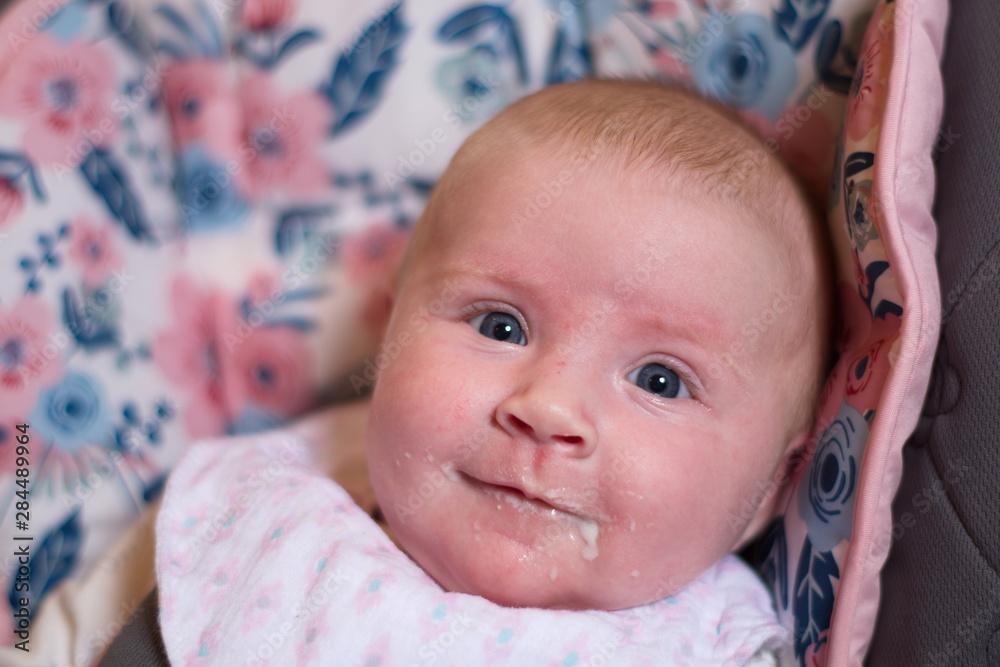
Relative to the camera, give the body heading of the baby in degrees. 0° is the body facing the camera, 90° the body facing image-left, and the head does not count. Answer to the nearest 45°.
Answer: approximately 0°
